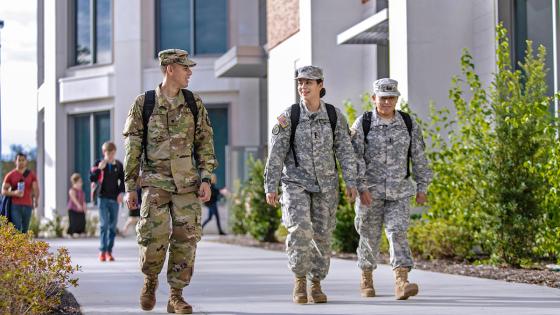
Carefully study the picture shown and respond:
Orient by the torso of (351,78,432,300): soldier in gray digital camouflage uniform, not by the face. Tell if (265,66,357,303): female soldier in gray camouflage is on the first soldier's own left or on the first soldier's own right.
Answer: on the first soldier's own right

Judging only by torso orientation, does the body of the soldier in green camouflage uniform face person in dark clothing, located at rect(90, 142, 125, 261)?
no

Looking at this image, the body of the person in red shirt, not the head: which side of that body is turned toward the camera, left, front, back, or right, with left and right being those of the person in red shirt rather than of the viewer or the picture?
front

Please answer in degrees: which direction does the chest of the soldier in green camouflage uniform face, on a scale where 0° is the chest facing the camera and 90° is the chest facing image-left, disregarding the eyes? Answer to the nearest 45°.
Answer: approximately 0°

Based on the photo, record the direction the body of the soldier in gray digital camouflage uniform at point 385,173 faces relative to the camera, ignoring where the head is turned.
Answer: toward the camera

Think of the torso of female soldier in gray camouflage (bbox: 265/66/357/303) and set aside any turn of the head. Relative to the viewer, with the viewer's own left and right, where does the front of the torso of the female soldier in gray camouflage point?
facing the viewer

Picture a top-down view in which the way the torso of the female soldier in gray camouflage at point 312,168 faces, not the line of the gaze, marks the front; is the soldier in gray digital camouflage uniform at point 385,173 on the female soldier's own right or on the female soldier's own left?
on the female soldier's own left

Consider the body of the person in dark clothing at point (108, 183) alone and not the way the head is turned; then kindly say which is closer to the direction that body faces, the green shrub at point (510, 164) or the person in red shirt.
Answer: the green shrub

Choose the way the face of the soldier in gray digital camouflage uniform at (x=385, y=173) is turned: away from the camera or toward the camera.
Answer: toward the camera

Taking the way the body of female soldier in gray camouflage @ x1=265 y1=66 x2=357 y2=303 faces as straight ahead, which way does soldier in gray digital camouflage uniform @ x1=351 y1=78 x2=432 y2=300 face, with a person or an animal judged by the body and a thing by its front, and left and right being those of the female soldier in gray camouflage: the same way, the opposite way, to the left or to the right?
the same way

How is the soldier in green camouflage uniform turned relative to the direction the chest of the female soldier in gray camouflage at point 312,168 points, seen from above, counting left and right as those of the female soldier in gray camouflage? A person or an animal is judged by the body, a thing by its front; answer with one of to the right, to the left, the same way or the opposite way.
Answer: the same way

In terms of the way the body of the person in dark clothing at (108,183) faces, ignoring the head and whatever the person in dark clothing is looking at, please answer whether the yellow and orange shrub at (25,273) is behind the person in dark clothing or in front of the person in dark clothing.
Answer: in front

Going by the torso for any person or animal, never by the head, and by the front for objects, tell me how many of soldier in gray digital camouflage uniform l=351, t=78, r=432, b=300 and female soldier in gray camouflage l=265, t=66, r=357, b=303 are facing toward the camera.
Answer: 2
